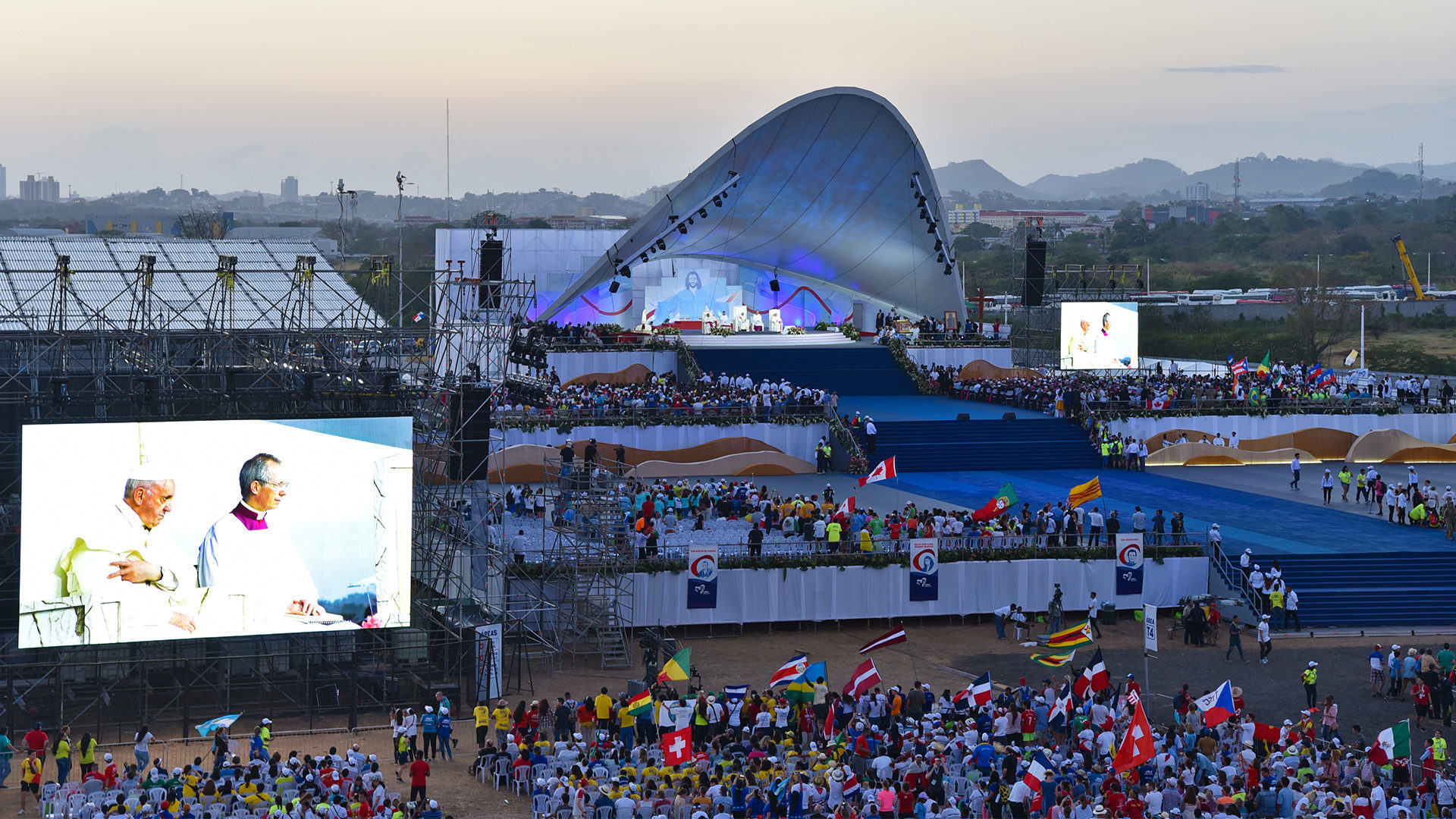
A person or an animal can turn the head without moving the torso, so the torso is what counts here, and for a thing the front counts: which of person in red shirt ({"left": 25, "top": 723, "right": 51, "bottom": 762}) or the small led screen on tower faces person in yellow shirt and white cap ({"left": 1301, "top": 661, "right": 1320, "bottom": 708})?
the small led screen on tower

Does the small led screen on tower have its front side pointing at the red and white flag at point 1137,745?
yes

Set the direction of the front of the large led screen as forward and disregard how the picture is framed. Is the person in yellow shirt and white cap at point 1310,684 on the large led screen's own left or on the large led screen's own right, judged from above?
on the large led screen's own left

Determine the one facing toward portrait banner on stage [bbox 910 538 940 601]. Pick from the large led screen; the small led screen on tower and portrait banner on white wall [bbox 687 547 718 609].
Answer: the small led screen on tower

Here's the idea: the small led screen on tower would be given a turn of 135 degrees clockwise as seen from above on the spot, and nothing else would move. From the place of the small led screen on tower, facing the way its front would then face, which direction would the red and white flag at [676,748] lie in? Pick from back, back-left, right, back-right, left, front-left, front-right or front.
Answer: back-left

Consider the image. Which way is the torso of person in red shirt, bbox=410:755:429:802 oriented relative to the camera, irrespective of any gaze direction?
away from the camera

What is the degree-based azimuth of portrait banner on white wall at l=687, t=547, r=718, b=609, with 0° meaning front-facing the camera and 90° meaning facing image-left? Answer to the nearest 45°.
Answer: approximately 0°

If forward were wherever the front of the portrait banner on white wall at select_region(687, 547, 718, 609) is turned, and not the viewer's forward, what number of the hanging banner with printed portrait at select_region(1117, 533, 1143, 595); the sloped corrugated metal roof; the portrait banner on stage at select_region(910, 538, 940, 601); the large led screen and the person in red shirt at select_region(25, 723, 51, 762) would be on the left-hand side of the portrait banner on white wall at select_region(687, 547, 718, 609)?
2

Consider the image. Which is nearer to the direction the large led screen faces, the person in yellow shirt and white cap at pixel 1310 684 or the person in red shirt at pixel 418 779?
the person in red shirt

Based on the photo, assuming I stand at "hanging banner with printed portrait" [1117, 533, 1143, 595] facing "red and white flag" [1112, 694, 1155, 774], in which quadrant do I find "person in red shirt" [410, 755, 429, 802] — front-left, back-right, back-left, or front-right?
front-right

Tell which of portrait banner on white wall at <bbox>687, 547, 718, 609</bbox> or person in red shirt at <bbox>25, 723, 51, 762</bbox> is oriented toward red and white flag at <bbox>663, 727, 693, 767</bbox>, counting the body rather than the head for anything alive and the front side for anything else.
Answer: the portrait banner on white wall

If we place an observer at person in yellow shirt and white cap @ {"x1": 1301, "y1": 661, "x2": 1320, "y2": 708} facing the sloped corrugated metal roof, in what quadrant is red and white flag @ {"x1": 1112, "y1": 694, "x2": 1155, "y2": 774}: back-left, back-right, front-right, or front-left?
front-left

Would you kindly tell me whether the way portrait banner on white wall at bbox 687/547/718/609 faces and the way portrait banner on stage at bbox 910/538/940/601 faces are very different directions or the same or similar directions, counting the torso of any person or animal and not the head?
same or similar directions

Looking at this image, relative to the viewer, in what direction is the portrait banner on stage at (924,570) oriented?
toward the camera

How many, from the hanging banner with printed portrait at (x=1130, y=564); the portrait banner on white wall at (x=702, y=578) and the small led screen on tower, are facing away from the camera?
0

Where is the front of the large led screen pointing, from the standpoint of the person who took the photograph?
facing the viewer

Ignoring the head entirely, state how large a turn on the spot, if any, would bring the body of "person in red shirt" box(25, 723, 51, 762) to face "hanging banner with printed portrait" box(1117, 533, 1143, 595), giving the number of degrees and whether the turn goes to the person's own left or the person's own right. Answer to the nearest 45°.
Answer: approximately 90° to the person's own right

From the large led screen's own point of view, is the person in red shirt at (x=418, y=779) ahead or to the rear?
ahead

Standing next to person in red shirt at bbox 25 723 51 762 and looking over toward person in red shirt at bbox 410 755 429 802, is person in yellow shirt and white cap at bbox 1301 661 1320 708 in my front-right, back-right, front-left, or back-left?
front-left

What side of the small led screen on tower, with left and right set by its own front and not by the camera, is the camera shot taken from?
front
